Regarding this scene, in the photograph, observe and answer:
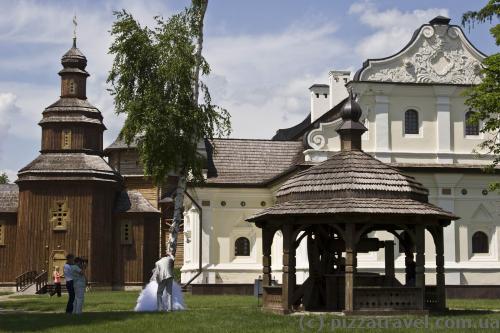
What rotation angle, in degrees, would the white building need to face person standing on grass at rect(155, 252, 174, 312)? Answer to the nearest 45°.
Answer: approximately 45° to its right

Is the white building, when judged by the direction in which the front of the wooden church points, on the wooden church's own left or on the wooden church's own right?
on the wooden church's own left

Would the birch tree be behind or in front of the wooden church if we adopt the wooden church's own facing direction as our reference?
in front

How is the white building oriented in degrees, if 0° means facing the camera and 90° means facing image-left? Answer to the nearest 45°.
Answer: approximately 0°

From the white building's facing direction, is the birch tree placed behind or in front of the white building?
in front

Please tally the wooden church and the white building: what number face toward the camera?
2

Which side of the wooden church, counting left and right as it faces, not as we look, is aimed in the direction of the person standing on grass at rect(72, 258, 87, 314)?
front
